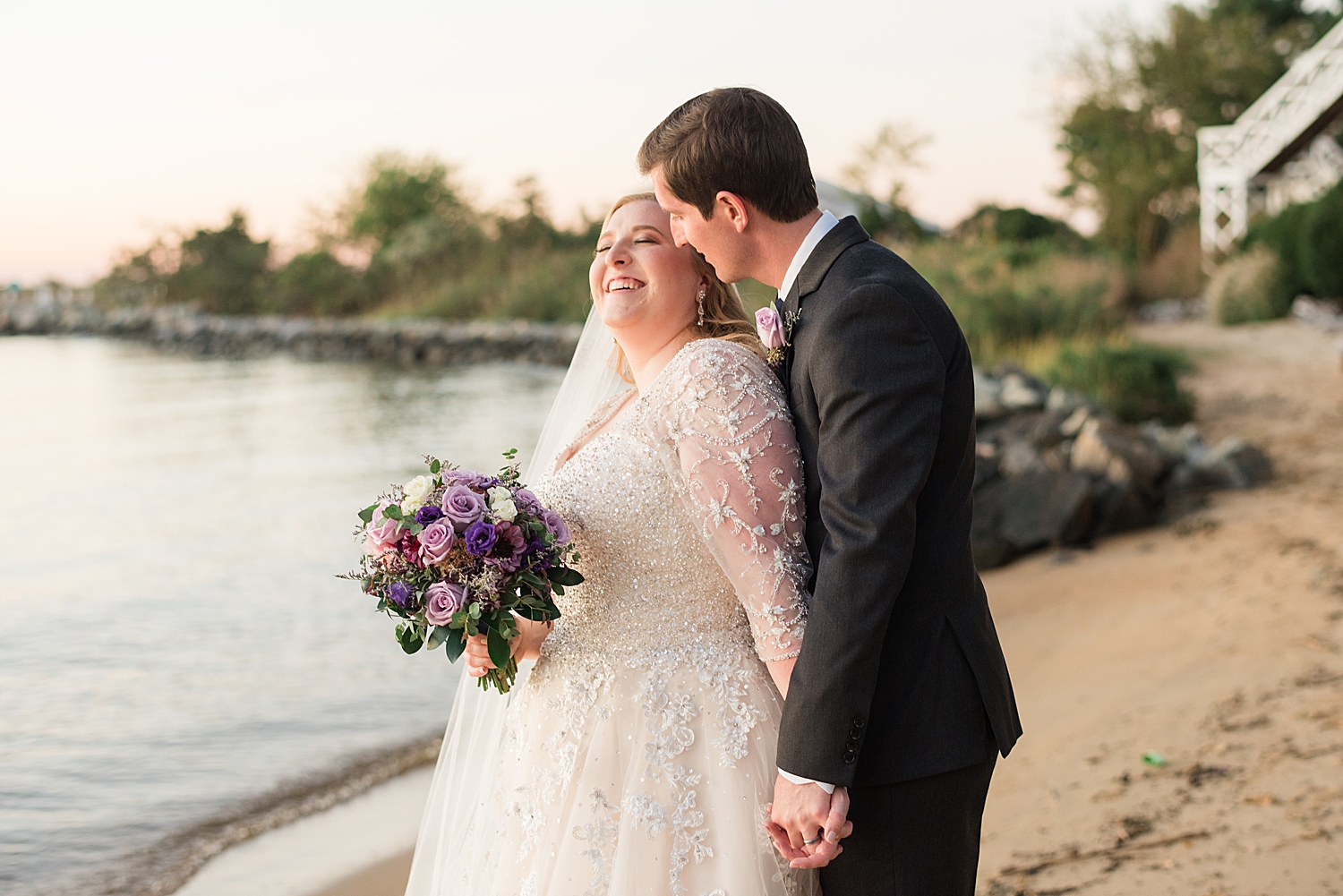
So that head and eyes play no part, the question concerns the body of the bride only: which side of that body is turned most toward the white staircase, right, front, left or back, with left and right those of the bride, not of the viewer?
back

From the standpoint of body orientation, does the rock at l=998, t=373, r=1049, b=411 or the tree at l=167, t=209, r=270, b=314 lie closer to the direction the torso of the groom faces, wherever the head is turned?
the tree

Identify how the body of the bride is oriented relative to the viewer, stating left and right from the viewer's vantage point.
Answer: facing the viewer and to the left of the viewer

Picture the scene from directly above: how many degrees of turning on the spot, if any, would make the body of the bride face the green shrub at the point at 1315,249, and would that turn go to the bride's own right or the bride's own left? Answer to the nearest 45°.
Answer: approximately 180°

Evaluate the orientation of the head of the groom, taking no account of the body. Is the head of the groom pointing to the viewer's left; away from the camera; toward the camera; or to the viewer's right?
to the viewer's left

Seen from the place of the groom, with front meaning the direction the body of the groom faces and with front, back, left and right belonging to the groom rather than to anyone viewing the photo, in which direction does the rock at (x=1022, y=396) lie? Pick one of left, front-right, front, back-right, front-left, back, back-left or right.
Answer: right

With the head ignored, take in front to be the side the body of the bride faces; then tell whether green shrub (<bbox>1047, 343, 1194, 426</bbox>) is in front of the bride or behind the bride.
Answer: behind

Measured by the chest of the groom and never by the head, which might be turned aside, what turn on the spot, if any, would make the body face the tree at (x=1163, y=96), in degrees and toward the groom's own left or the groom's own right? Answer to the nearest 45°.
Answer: approximately 90° to the groom's own right

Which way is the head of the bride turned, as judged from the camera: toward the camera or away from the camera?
toward the camera

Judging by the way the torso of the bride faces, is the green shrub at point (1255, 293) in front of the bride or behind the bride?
behind

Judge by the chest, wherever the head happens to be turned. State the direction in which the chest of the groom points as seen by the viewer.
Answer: to the viewer's left

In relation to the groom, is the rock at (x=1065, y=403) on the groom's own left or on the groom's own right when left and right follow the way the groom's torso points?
on the groom's own right
